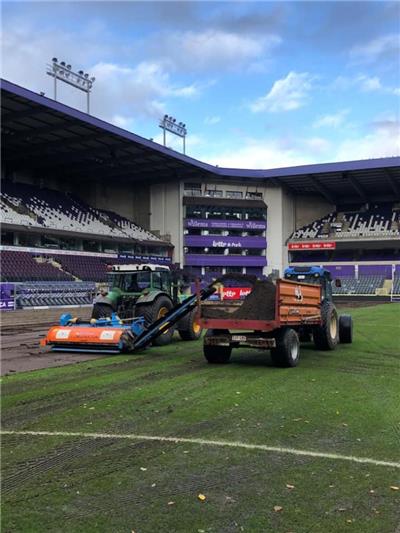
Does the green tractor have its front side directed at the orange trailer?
no

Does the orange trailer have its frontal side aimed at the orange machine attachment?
no

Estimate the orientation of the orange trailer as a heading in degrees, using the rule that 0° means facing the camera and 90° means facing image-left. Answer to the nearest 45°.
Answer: approximately 225°

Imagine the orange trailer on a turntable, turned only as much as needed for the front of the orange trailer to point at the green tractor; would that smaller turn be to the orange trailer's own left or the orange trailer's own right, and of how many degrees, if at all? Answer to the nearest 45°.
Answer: approximately 90° to the orange trailer's own left

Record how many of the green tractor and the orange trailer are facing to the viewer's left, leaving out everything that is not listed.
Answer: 0
